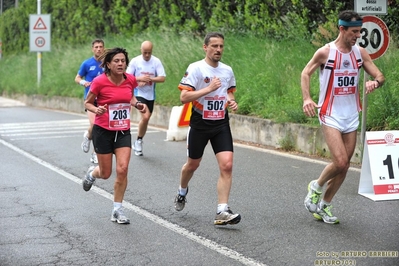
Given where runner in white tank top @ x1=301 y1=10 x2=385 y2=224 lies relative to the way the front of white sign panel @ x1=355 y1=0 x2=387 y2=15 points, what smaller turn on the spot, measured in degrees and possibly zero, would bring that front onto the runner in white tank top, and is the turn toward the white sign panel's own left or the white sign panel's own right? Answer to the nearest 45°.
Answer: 0° — it already faces them

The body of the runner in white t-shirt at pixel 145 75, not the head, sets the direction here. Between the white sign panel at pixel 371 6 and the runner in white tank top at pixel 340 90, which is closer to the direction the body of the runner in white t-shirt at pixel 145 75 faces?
the runner in white tank top

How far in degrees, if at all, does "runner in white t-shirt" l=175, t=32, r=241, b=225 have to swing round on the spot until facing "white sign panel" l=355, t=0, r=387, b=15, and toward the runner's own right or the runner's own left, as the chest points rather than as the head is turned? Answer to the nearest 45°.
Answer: approximately 90° to the runner's own left

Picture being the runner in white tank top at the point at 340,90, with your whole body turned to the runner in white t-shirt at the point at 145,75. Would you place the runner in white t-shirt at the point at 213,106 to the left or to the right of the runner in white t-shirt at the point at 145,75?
left

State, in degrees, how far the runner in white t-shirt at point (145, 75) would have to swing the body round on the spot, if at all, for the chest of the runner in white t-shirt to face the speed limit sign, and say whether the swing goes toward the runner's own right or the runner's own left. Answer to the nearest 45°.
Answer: approximately 45° to the runner's own left

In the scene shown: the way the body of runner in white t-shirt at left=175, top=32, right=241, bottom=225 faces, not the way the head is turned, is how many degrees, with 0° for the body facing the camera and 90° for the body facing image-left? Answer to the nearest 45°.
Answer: approximately 315°

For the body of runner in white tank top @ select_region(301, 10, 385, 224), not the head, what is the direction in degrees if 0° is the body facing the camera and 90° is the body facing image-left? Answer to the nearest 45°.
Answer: approximately 315°
